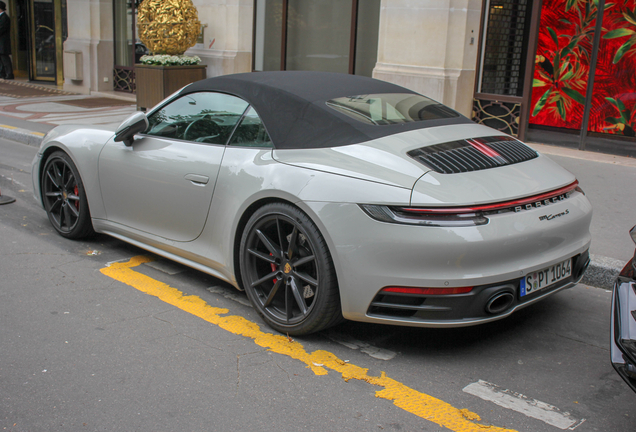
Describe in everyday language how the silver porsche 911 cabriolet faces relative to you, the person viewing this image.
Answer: facing away from the viewer and to the left of the viewer

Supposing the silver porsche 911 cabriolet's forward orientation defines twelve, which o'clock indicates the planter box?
The planter box is roughly at 1 o'clock from the silver porsche 911 cabriolet.

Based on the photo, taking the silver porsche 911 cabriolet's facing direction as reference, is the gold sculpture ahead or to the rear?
ahead
